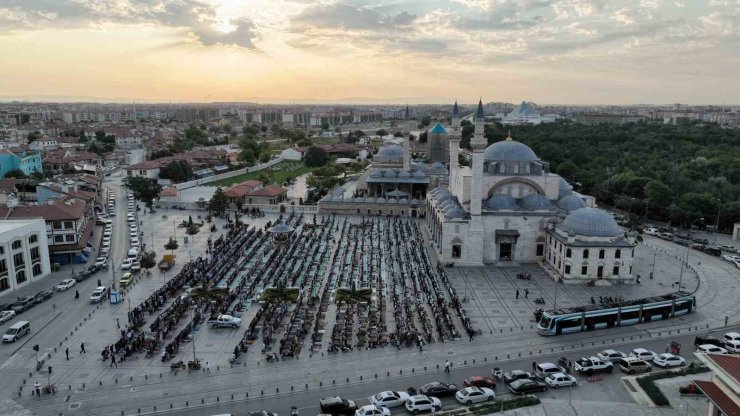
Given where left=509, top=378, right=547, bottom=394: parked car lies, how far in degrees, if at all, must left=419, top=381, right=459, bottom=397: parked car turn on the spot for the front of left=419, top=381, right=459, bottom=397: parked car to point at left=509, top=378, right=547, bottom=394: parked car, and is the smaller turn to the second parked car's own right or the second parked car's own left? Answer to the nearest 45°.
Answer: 0° — it already faces it

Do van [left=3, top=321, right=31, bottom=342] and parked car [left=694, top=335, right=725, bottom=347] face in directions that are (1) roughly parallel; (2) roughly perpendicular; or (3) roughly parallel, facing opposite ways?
roughly perpendicular

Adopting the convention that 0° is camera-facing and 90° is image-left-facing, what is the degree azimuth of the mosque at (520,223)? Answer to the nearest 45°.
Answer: approximately 90°

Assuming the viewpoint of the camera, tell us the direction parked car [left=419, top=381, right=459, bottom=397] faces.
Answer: facing to the right of the viewer
